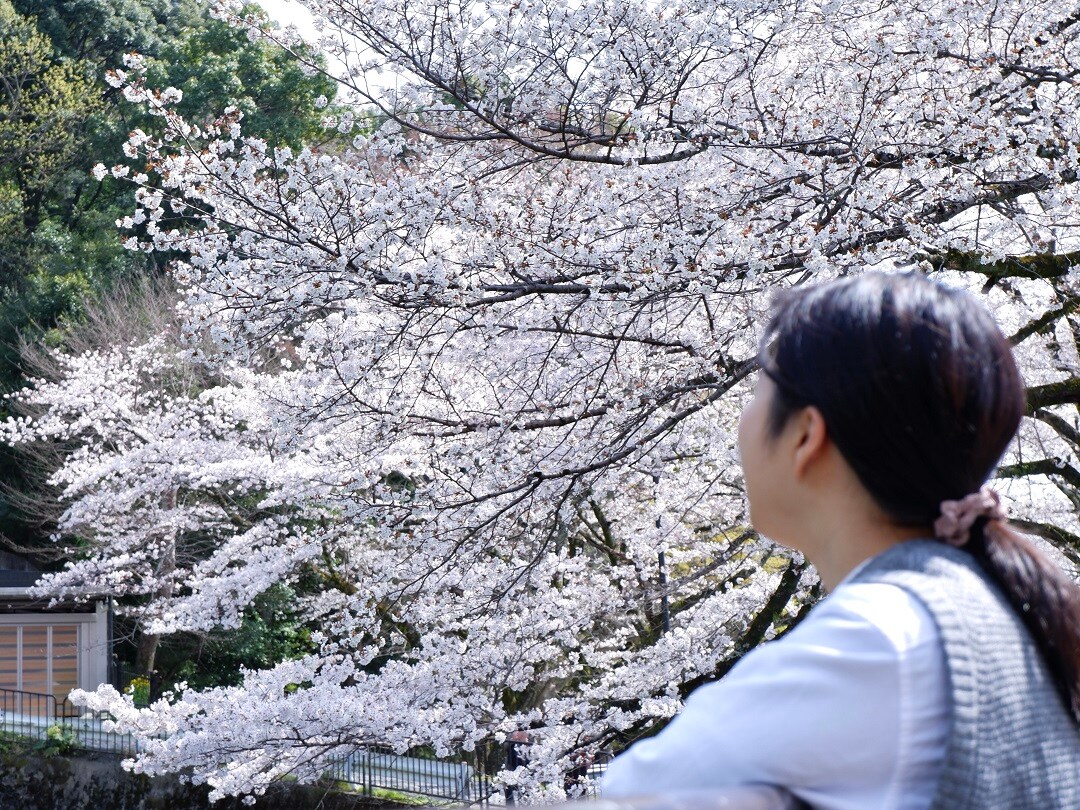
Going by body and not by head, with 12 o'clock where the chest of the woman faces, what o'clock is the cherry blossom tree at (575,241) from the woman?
The cherry blossom tree is roughly at 1 o'clock from the woman.

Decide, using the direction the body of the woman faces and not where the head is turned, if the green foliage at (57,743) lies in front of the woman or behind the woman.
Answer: in front

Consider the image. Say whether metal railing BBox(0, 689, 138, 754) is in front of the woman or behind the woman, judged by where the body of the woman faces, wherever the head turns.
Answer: in front

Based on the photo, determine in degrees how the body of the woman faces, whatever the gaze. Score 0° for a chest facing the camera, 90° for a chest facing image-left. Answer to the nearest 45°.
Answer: approximately 135°

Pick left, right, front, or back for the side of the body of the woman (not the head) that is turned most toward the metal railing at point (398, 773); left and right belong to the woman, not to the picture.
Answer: front

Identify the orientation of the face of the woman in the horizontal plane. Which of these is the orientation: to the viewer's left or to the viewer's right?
to the viewer's left
